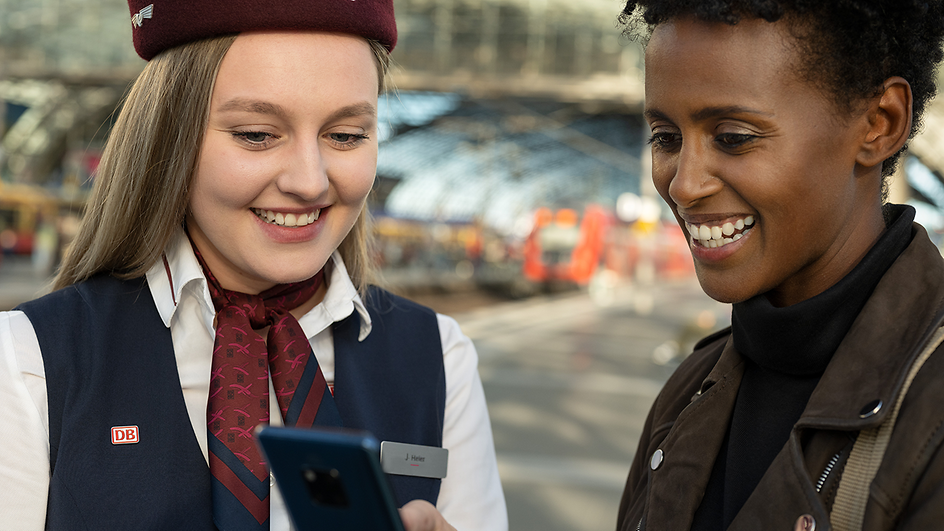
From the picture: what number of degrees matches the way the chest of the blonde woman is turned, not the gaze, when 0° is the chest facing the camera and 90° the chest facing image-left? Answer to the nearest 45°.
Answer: approximately 0°
